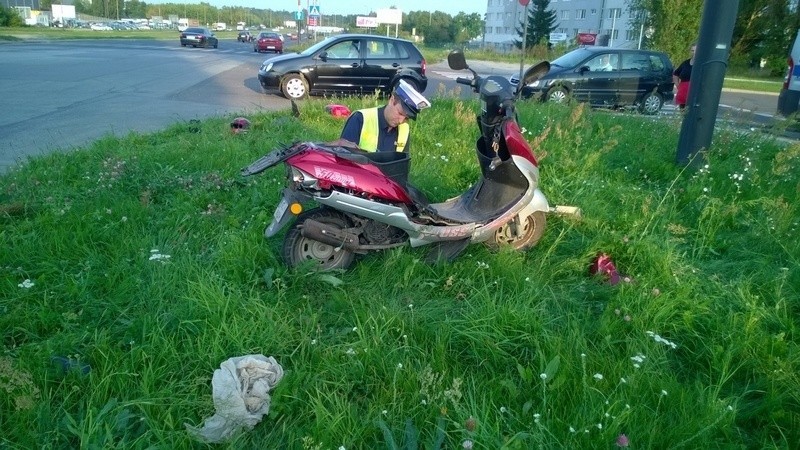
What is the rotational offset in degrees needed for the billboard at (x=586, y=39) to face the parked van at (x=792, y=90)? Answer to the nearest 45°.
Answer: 0° — it already faces it

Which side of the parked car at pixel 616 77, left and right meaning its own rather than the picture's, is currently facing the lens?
left

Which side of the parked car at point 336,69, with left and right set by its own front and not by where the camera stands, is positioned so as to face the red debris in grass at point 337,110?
left

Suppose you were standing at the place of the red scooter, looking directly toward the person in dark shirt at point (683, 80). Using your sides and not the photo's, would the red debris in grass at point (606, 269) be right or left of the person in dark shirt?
right

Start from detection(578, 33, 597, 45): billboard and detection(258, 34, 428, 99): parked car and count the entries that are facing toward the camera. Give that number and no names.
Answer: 1

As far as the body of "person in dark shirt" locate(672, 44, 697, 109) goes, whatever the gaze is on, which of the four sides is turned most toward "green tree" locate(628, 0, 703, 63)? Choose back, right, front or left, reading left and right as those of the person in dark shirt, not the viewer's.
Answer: back

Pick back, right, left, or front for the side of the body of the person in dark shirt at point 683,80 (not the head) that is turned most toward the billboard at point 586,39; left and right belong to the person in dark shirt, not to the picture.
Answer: back

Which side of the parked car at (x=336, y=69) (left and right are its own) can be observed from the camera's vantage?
left

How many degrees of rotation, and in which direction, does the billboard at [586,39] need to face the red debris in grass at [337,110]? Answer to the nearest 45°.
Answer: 0° — it already faces it

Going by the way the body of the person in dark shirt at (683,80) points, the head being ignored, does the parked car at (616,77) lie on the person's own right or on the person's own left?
on the person's own right
